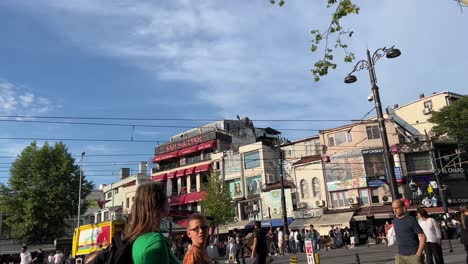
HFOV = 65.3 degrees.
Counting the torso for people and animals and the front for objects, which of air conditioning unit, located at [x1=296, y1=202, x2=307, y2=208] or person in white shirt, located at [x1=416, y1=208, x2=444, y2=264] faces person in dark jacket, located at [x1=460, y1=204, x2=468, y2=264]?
the air conditioning unit

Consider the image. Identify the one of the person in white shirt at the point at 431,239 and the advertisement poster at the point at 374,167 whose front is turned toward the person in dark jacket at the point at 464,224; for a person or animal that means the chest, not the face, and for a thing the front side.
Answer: the advertisement poster

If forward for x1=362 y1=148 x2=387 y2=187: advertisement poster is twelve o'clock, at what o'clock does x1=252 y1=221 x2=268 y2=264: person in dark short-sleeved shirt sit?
The person in dark short-sleeved shirt is roughly at 12 o'clock from the advertisement poster.

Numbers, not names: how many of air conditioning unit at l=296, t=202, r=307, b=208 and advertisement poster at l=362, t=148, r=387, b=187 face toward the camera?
2

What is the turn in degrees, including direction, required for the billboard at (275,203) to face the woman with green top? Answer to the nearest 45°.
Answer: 0° — it already faces them

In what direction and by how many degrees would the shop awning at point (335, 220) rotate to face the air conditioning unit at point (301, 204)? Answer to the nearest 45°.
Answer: approximately 90° to its right

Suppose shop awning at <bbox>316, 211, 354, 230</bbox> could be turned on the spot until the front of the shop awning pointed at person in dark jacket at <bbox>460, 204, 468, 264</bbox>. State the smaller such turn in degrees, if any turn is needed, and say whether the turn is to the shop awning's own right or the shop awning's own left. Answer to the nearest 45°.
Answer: approximately 45° to the shop awning's own left

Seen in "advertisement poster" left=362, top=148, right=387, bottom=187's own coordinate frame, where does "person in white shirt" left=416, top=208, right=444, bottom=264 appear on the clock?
The person in white shirt is roughly at 12 o'clock from the advertisement poster.

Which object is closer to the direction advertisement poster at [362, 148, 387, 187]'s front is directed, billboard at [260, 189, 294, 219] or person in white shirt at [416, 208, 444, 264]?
the person in white shirt

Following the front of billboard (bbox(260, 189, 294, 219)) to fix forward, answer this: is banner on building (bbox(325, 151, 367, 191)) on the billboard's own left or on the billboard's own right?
on the billboard's own left

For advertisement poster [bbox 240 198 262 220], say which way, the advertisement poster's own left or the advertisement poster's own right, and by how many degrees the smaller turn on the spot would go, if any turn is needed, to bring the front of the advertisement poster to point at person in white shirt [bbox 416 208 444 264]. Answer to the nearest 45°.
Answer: approximately 45° to the advertisement poster's own left
